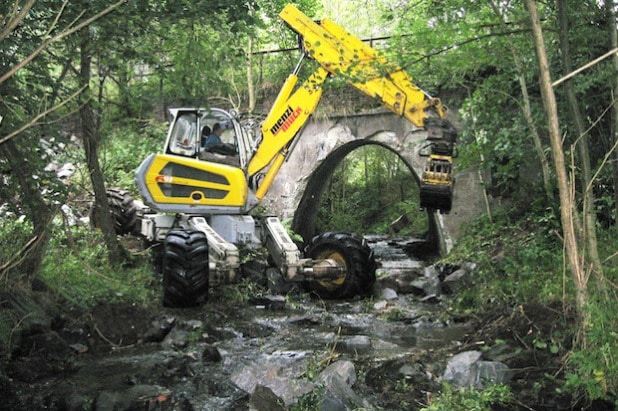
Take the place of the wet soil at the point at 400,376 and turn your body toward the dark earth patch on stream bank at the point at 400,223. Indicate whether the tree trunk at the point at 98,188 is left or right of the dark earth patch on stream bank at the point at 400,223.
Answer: left

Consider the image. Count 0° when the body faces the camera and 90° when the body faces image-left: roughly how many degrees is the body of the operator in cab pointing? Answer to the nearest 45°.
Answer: approximately 270°

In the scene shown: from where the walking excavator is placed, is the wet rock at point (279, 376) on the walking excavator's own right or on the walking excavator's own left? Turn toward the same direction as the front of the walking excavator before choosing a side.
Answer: on the walking excavator's own right

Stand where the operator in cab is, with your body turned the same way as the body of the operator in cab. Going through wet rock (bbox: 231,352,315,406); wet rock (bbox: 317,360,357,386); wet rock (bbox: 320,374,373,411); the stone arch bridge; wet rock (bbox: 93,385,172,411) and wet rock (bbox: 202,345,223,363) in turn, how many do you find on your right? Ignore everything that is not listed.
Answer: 5

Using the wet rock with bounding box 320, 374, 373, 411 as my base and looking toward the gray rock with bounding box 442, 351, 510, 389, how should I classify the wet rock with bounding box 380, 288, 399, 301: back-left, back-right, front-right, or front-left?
front-left

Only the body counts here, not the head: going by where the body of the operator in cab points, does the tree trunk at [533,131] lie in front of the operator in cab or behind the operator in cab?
in front

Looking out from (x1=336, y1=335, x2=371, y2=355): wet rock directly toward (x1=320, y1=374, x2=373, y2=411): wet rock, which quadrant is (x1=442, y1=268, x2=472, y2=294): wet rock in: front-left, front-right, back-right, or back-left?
back-left

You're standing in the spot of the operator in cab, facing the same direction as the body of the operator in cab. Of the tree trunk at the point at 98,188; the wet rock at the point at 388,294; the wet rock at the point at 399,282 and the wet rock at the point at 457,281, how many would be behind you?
1

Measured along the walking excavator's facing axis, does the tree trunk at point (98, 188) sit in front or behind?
behind

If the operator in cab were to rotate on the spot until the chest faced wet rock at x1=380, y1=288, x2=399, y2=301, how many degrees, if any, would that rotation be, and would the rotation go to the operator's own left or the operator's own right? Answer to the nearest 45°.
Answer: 0° — they already face it

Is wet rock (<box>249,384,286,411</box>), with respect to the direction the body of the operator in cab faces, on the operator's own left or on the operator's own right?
on the operator's own right

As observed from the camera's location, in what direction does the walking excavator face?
facing to the right of the viewer

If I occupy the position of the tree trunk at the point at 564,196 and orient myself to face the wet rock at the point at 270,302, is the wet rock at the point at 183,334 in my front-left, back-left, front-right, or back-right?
front-left

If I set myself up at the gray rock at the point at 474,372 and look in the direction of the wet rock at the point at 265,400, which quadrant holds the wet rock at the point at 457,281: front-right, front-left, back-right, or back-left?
back-right

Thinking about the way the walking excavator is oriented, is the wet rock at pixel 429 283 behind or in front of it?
in front
